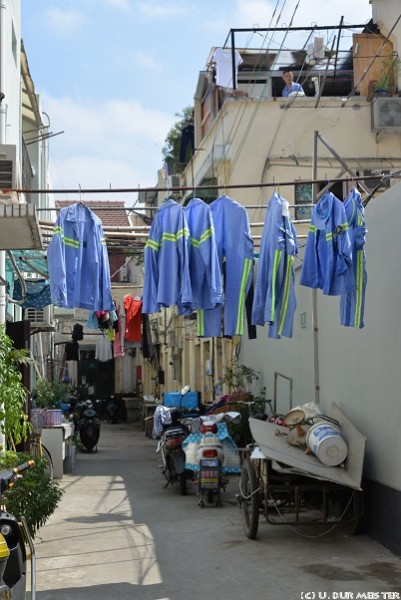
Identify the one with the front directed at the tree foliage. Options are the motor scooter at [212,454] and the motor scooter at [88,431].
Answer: the motor scooter at [212,454]

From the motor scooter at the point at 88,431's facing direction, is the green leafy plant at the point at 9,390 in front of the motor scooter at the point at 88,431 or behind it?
in front

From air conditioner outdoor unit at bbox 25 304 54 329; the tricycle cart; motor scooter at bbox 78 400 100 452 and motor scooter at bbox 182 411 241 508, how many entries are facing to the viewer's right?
1

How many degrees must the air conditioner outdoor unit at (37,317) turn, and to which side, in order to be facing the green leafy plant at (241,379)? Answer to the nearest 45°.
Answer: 0° — it already faces it

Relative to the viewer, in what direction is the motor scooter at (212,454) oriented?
away from the camera

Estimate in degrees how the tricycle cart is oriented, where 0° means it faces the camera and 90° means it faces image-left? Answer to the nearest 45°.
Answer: approximately 180°

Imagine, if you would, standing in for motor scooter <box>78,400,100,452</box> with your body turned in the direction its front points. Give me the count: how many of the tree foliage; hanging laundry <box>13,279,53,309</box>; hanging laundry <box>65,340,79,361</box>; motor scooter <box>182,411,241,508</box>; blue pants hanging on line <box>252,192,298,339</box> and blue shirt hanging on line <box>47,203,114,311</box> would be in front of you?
4

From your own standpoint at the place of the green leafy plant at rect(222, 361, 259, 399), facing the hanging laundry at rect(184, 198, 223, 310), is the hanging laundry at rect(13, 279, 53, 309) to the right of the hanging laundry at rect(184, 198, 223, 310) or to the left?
right

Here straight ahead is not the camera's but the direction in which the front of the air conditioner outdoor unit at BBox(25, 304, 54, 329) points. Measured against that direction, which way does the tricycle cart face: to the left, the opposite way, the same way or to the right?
to the left

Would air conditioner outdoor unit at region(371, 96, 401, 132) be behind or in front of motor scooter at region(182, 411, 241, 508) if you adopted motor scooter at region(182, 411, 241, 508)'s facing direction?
in front

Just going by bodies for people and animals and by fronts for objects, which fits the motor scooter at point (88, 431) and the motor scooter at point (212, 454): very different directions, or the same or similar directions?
very different directions

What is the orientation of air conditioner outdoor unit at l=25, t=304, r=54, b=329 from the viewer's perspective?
to the viewer's right
